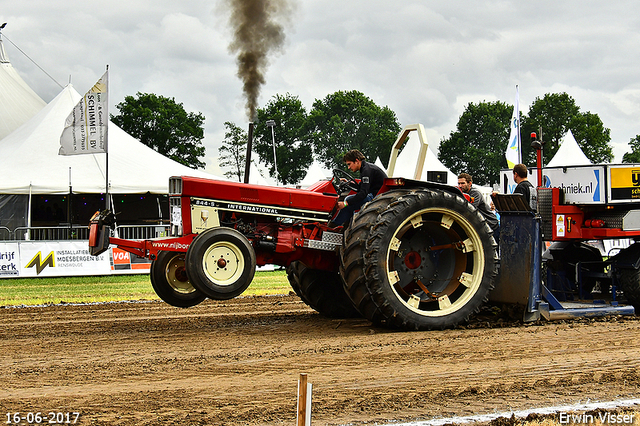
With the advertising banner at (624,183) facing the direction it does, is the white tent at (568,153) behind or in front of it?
behind

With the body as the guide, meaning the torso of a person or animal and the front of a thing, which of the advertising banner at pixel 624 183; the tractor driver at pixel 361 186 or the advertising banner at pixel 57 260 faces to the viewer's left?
the tractor driver

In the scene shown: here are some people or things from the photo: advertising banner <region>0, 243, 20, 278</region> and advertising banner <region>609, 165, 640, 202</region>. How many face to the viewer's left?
0

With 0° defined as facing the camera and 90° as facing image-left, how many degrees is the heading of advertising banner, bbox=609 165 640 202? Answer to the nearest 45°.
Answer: approximately 0°

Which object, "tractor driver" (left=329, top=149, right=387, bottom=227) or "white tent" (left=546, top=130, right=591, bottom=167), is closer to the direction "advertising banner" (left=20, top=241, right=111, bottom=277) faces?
the tractor driver

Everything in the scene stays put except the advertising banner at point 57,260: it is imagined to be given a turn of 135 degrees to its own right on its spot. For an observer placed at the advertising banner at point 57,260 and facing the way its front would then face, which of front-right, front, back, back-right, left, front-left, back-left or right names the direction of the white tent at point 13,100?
front-right

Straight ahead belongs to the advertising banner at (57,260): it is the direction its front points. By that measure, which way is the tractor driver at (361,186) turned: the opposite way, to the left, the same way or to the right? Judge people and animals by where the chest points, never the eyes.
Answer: to the right

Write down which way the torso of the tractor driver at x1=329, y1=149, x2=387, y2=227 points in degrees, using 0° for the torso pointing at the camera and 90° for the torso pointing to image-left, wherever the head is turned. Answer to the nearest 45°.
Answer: approximately 90°

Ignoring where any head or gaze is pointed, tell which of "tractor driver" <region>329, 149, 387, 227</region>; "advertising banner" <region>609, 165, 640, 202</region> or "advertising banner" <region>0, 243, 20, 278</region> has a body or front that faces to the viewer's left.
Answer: the tractor driver

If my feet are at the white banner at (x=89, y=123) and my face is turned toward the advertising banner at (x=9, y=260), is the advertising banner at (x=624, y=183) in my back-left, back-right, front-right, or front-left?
back-left

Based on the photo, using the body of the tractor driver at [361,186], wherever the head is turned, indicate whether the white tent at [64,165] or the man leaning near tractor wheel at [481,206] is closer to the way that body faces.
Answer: the white tent

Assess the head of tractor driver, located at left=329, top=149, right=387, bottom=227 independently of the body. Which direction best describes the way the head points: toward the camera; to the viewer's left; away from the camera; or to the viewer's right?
to the viewer's left

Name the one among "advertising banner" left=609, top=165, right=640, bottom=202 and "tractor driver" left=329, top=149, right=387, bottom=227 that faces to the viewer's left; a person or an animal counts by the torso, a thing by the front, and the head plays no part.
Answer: the tractor driver

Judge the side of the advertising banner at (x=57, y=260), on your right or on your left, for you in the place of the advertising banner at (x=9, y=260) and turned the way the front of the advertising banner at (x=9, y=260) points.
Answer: on your left
